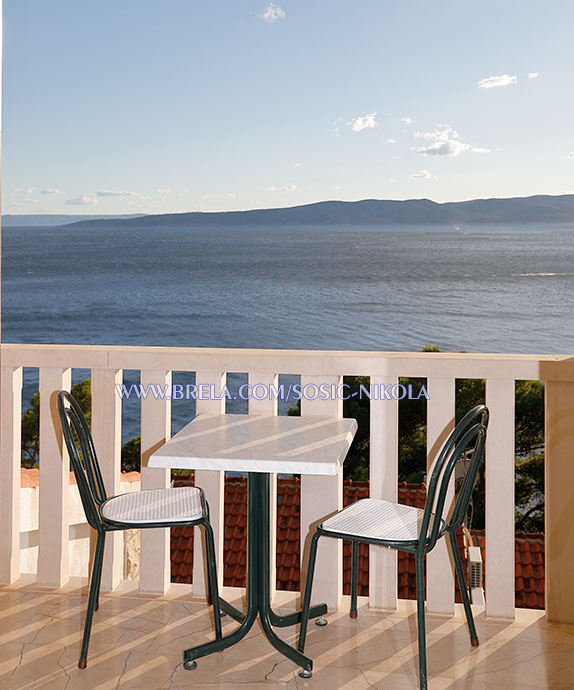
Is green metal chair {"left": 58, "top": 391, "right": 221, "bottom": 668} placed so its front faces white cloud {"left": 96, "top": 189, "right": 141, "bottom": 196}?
no

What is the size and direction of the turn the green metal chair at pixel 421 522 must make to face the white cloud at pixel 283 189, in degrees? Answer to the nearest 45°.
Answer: approximately 45° to its right

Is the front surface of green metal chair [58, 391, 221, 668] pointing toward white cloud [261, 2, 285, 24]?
no

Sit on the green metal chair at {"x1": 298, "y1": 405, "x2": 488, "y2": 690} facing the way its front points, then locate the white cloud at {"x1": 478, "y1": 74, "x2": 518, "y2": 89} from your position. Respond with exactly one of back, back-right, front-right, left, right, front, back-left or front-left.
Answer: front-right

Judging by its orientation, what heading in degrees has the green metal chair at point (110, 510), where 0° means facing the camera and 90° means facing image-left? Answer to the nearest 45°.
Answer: approximately 270°

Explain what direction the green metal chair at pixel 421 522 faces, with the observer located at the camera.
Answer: facing away from the viewer and to the left of the viewer

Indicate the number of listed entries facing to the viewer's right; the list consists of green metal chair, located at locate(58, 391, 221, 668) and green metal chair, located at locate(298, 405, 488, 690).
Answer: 1

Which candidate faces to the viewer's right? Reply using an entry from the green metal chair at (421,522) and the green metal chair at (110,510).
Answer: the green metal chair at (110,510)

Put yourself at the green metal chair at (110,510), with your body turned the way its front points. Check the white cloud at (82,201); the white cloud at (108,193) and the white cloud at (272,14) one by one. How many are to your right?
0

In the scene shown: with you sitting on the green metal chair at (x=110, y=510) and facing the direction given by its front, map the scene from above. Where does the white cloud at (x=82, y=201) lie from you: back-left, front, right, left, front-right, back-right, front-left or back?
left

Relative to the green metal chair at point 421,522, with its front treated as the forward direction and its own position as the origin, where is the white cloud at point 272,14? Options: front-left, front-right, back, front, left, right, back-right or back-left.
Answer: front-right
